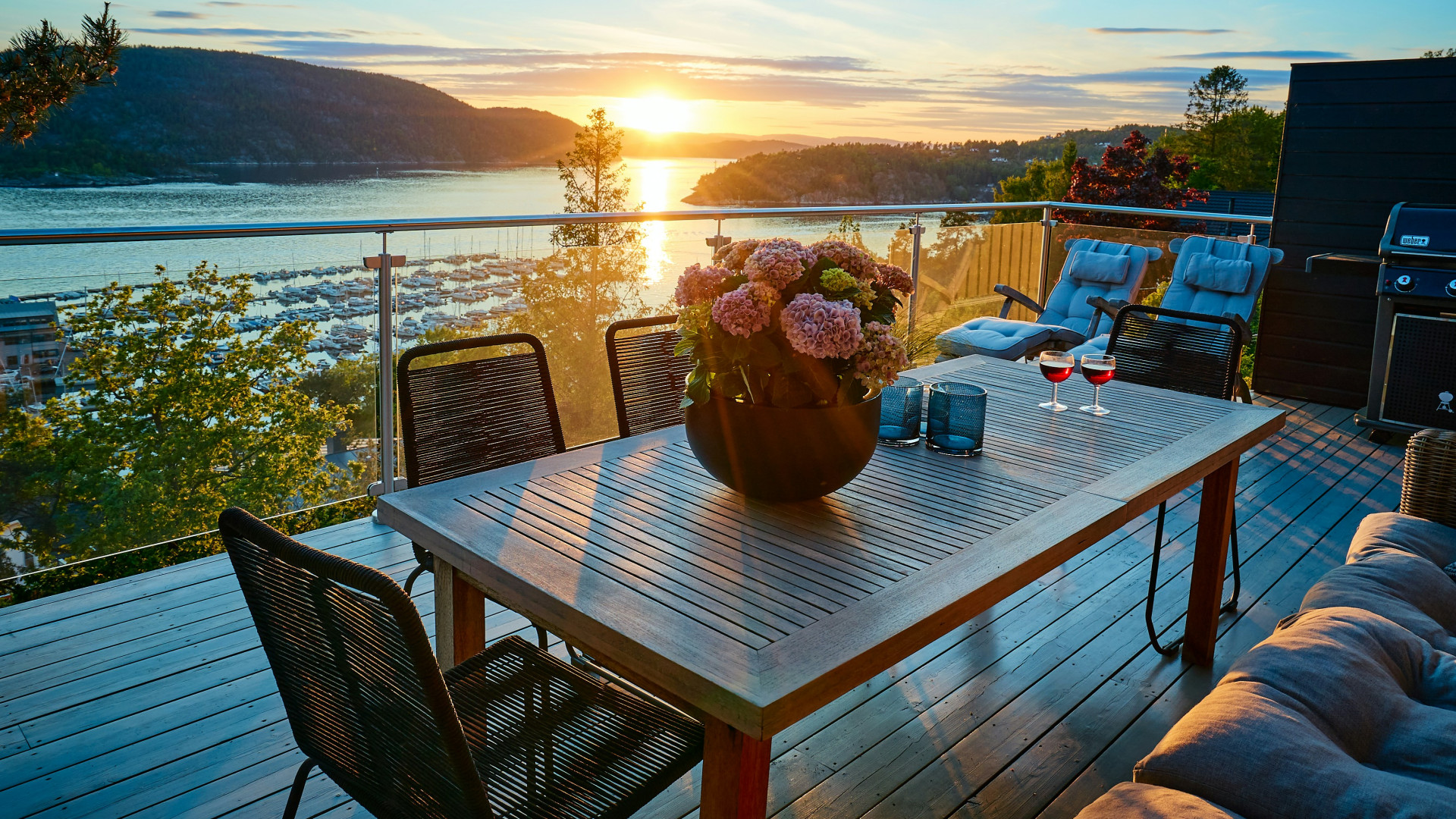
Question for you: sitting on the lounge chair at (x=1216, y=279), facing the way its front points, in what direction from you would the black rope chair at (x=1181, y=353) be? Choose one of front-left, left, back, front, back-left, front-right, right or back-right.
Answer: front-left

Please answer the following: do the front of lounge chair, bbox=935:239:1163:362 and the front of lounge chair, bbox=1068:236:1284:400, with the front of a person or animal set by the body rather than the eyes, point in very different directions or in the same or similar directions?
same or similar directions

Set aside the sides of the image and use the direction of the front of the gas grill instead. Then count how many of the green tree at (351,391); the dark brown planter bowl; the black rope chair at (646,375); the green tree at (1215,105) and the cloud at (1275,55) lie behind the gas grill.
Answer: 2

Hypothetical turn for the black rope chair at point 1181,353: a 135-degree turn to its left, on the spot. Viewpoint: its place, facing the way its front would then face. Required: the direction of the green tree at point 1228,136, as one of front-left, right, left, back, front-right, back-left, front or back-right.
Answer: left

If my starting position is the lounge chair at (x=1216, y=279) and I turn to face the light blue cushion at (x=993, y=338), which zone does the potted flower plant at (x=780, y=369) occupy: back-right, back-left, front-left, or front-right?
front-left

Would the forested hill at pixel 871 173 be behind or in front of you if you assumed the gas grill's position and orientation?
behind

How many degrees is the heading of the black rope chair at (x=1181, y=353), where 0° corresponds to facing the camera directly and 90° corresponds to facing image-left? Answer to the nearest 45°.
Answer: approximately 45°

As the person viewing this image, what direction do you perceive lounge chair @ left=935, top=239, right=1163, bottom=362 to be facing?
facing the viewer and to the left of the viewer

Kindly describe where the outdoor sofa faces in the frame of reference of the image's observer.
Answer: facing to the left of the viewer

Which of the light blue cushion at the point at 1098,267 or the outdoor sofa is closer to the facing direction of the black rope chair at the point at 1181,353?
the outdoor sofa

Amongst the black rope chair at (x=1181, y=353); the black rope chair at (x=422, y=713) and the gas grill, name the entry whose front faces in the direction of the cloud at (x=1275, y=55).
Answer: the black rope chair at (x=422, y=713)

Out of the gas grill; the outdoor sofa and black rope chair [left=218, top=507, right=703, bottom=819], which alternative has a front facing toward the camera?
the gas grill

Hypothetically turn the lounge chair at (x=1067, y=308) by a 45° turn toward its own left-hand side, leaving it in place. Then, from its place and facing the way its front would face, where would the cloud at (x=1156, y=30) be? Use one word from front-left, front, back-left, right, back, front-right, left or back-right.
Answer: back

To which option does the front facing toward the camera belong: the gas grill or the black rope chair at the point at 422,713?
the gas grill

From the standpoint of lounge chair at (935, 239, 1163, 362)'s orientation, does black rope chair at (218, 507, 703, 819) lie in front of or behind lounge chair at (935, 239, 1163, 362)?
in front

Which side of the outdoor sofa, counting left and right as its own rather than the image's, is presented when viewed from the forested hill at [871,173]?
right

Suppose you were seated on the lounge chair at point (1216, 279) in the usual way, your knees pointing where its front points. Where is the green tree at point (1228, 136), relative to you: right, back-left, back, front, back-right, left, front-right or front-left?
back-right

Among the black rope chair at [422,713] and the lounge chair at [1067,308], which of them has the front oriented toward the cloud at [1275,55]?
the black rope chair

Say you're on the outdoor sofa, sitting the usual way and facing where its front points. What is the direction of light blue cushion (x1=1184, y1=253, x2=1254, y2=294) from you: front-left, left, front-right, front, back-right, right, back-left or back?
right
